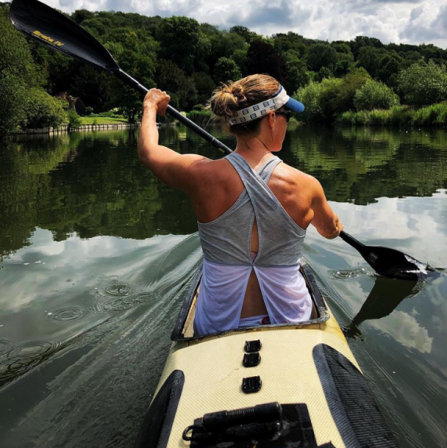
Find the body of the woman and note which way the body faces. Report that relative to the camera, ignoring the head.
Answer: away from the camera

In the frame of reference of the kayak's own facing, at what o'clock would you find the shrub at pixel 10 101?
The shrub is roughly at 11 o'clock from the kayak.

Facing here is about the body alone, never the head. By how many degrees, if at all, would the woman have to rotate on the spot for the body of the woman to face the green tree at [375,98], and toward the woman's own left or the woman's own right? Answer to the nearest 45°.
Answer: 0° — they already face it

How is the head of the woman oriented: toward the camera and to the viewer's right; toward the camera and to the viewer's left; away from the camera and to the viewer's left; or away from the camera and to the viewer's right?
away from the camera and to the viewer's right

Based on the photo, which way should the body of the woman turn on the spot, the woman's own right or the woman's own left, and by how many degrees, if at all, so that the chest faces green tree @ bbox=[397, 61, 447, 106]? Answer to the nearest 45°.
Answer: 0° — they already face it

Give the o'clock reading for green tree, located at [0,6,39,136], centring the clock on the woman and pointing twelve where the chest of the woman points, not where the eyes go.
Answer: The green tree is roughly at 11 o'clock from the woman.

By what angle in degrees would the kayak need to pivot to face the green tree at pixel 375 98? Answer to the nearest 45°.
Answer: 0° — it already faces it

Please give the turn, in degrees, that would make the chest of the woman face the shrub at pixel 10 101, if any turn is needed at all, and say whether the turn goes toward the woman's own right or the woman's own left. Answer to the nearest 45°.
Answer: approximately 45° to the woman's own left

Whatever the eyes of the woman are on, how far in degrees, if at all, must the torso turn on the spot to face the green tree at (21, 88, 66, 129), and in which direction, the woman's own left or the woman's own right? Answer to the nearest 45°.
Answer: approximately 45° to the woman's own left

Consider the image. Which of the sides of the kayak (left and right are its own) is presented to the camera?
back
